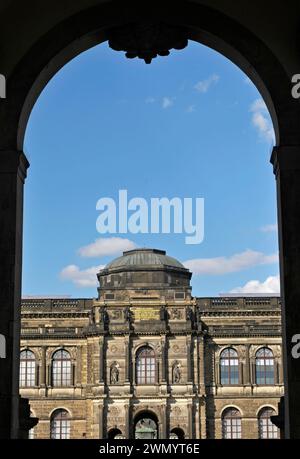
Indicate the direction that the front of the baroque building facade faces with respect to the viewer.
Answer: facing the viewer

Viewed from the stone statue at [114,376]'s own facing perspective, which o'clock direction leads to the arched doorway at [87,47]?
The arched doorway is roughly at 12 o'clock from the stone statue.

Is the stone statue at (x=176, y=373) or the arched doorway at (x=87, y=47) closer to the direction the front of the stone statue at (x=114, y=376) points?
the arched doorway

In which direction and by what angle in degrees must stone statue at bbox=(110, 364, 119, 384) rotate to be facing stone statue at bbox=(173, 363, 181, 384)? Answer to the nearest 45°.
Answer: approximately 90° to its left

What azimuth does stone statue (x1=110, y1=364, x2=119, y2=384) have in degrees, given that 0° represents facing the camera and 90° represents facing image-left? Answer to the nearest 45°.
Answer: approximately 0°

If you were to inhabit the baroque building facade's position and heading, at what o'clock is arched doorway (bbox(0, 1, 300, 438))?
The arched doorway is roughly at 12 o'clock from the baroque building facade.
